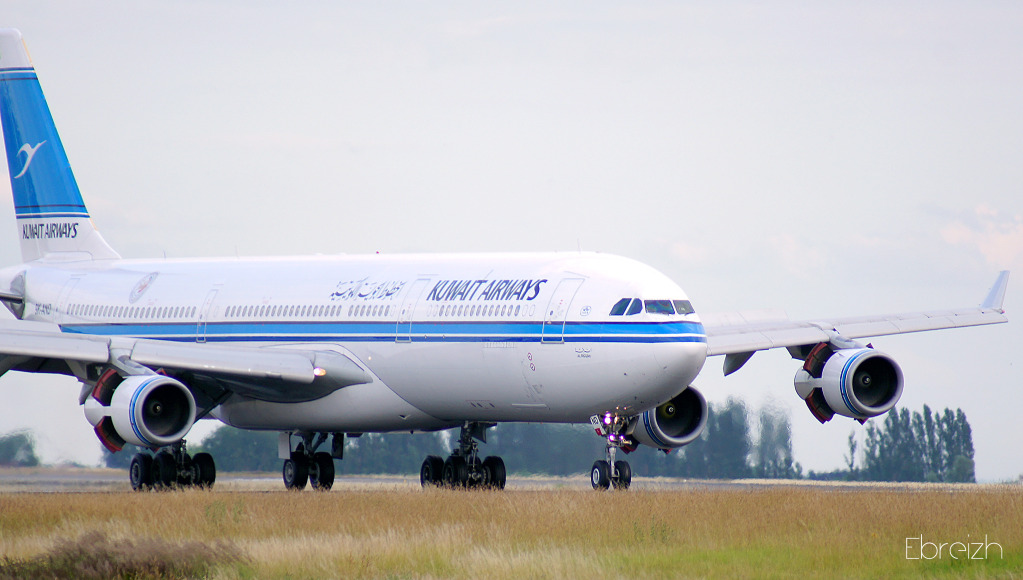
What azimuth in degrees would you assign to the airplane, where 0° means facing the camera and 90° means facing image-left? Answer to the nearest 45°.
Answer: approximately 315°
